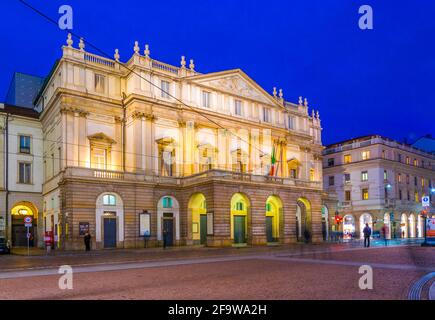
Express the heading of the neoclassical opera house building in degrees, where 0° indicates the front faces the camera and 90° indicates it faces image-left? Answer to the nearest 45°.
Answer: approximately 315°
